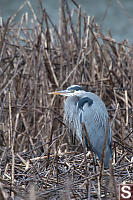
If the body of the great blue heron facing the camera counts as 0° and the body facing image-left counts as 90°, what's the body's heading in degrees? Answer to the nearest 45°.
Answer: approximately 90°
